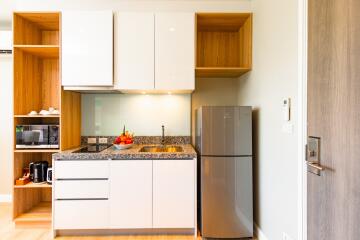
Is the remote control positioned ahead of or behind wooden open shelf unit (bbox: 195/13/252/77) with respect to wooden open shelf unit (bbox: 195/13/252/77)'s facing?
ahead

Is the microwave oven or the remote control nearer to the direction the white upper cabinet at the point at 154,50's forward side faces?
the remote control

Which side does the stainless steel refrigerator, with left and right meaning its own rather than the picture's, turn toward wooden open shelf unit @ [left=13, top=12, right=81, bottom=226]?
right

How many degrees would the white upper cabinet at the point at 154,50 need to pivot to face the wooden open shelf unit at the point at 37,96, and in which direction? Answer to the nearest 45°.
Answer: approximately 90° to its right

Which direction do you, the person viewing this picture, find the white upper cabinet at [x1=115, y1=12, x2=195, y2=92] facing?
facing the viewer

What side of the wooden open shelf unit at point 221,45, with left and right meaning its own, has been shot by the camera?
front

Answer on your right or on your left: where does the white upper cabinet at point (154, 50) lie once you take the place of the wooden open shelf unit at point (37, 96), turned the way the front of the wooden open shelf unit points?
on your left

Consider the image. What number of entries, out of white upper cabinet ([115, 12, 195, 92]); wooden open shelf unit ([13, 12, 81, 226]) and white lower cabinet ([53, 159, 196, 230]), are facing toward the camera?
3

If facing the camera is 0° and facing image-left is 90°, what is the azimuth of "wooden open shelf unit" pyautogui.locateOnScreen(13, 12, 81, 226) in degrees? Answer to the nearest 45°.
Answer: approximately 0°

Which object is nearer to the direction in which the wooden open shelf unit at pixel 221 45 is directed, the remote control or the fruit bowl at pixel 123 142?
the remote control
